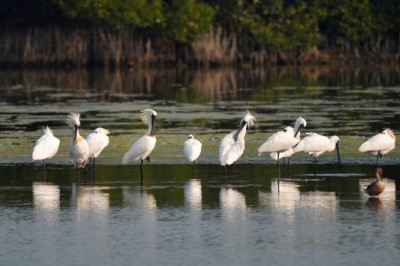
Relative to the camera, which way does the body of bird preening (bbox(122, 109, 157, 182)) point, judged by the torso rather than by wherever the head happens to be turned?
to the viewer's right

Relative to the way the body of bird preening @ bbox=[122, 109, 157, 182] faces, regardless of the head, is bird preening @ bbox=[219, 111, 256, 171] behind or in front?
in front

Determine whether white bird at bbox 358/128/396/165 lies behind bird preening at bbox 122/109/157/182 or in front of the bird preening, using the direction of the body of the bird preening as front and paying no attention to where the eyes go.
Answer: in front
